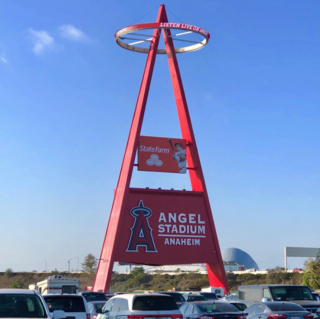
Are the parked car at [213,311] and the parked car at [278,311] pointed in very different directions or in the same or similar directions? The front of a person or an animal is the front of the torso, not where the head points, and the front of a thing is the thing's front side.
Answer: same or similar directions

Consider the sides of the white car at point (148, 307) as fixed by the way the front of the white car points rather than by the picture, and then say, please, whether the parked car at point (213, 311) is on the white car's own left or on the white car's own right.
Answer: on the white car's own right

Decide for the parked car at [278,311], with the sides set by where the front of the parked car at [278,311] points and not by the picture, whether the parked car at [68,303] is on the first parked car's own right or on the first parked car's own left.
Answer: on the first parked car's own left

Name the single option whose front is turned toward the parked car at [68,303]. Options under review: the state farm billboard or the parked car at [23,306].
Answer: the state farm billboard

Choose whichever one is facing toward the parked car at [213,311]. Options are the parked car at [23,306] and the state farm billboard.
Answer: the state farm billboard

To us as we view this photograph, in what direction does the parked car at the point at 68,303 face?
facing away from the viewer

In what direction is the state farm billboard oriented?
toward the camera

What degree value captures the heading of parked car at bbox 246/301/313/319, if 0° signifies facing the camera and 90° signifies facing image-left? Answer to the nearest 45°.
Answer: approximately 135°

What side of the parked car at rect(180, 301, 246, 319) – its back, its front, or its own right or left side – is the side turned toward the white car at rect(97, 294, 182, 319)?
left

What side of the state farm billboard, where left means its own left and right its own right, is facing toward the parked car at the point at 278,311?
front

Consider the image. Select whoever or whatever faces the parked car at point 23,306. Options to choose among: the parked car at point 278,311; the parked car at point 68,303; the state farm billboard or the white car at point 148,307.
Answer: the state farm billboard

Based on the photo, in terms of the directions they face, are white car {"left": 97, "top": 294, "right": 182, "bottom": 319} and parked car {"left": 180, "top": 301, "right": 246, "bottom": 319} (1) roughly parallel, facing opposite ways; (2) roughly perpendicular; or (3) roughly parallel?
roughly parallel

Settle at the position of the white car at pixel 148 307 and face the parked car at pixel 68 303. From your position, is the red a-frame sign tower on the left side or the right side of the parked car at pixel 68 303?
right

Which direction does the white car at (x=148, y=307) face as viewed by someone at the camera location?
facing away from the viewer and to the left of the viewer

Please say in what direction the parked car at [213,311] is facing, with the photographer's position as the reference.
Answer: facing away from the viewer and to the left of the viewer

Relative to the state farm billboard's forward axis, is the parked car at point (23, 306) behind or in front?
in front

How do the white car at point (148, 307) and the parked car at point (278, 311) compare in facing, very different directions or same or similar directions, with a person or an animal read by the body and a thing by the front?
same or similar directions

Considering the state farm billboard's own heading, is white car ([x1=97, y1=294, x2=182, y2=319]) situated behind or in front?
in front
